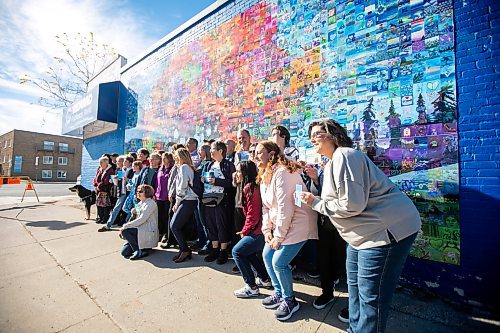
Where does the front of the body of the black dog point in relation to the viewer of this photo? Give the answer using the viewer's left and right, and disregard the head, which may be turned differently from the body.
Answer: facing to the left of the viewer

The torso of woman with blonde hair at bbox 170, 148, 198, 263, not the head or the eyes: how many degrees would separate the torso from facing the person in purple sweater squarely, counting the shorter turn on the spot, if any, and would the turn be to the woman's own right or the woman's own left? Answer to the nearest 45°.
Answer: approximately 90° to the woman's own right

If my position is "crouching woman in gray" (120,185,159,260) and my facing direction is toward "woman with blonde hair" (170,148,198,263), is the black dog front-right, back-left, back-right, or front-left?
back-left

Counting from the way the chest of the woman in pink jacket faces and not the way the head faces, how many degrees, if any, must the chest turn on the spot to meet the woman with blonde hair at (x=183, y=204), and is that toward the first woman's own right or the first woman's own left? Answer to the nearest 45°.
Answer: approximately 90° to the first woman's own right

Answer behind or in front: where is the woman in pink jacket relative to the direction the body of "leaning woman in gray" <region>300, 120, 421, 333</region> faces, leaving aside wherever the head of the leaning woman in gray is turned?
in front

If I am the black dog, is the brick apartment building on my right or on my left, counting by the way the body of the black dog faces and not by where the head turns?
on my right

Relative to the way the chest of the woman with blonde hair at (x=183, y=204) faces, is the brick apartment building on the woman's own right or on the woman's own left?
on the woman's own right

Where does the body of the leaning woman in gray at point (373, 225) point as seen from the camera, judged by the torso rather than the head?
to the viewer's left

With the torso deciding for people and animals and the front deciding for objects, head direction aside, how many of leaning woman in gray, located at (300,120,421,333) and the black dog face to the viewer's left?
2

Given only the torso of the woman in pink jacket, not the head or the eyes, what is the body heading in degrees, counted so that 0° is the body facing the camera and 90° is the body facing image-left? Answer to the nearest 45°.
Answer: approximately 45°

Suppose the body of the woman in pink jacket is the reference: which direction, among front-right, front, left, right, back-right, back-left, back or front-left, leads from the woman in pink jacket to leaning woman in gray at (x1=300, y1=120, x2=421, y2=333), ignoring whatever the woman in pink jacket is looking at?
left
